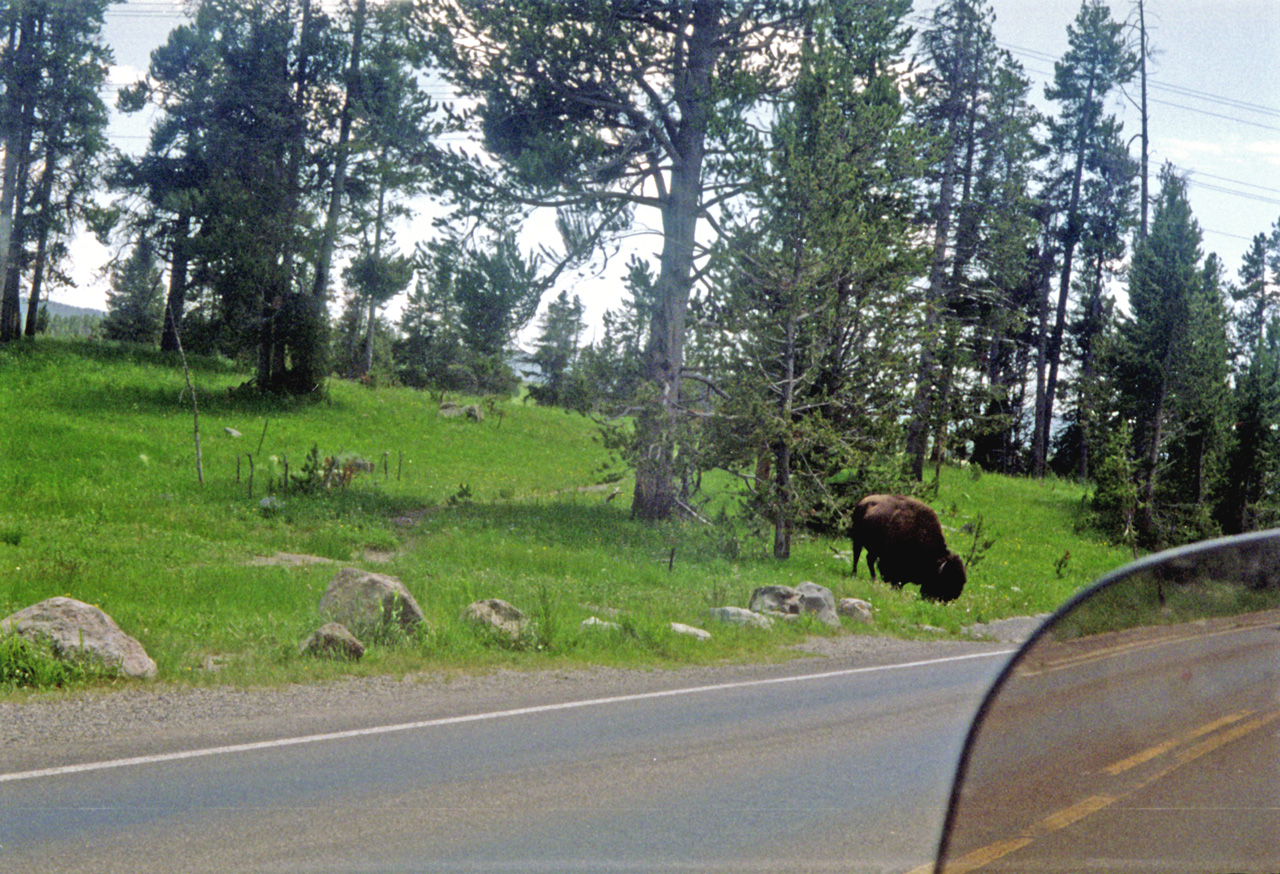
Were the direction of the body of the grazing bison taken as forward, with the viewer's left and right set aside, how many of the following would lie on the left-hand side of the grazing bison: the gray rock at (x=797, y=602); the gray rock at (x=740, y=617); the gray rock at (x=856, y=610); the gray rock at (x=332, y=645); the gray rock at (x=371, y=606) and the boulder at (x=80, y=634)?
0

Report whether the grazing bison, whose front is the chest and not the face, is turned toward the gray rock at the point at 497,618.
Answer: no

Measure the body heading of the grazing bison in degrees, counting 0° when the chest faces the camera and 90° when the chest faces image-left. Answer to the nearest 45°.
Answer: approximately 315°

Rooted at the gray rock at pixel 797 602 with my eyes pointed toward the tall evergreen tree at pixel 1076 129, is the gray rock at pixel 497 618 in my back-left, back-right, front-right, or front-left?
back-left

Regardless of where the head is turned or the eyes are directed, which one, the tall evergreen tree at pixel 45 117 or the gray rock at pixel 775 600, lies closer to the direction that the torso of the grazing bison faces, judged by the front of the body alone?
the gray rock

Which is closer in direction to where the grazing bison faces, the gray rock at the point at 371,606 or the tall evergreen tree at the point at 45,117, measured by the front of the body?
the gray rock

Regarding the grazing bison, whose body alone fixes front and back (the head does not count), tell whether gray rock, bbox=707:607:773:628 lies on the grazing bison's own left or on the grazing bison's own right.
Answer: on the grazing bison's own right

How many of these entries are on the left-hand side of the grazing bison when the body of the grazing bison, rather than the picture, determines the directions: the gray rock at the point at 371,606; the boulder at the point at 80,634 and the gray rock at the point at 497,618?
0

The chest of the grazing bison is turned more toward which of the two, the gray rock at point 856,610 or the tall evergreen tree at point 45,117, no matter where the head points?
the gray rock

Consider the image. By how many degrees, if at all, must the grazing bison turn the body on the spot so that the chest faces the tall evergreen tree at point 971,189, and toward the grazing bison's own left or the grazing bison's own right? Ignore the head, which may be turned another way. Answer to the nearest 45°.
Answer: approximately 135° to the grazing bison's own left

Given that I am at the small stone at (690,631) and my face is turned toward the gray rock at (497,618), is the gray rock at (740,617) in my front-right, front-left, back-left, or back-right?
back-right

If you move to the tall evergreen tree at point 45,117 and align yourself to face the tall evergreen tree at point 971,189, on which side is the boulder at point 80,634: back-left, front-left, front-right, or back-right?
front-right

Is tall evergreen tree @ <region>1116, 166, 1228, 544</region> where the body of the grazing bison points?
no
